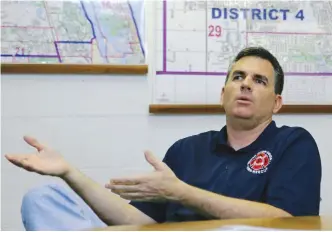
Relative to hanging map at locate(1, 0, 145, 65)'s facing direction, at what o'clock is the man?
The man is roughly at 11 o'clock from the hanging map.

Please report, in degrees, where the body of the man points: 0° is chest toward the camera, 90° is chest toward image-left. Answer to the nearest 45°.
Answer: approximately 45°

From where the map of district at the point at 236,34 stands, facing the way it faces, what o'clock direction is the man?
The man is roughly at 12 o'clock from the map of district.

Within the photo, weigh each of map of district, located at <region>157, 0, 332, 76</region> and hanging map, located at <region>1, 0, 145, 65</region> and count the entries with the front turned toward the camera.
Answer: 2

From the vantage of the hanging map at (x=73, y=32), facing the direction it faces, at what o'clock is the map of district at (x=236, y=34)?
The map of district is roughly at 9 o'clock from the hanging map.

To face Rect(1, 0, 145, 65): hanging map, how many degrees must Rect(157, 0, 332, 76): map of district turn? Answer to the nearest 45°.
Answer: approximately 90° to its right

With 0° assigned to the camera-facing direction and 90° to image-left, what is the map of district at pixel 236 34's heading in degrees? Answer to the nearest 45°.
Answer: approximately 0°
